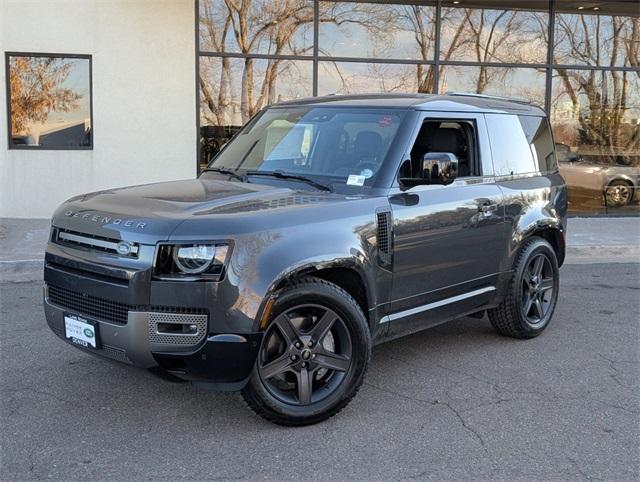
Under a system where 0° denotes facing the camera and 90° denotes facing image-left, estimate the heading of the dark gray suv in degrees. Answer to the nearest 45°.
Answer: approximately 45°

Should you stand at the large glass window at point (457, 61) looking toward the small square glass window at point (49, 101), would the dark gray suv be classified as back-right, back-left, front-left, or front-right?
front-left

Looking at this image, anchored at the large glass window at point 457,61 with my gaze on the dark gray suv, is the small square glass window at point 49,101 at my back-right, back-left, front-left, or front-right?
front-right

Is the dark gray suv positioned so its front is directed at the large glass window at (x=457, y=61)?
no

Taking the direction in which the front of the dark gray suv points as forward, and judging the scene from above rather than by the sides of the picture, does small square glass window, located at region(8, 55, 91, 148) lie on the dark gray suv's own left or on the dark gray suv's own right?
on the dark gray suv's own right
